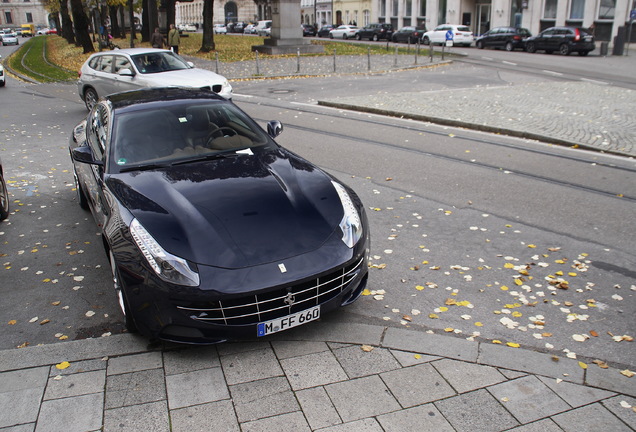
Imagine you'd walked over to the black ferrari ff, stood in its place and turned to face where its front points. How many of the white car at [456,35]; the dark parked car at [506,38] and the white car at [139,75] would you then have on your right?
0

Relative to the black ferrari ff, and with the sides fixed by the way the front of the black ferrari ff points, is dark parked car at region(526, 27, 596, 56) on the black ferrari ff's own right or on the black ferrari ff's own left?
on the black ferrari ff's own left

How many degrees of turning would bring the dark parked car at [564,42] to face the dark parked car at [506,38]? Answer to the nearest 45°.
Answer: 0° — it already faces it

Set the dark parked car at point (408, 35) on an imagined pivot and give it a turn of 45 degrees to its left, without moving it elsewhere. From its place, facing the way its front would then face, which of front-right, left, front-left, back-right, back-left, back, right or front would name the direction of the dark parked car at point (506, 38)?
back-left

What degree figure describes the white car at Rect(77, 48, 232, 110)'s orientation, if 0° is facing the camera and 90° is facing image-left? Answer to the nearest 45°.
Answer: approximately 315°

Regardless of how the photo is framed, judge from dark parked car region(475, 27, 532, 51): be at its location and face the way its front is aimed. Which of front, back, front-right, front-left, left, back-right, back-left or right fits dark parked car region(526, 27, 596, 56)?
back

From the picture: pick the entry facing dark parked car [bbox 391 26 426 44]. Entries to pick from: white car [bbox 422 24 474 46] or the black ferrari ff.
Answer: the white car

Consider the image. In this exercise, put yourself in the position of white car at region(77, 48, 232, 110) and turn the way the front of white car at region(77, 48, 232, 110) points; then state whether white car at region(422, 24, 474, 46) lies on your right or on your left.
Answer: on your left

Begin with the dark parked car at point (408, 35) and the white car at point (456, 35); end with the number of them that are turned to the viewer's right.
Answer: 0

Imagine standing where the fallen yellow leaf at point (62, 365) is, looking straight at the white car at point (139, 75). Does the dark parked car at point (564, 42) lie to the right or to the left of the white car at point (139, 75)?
right

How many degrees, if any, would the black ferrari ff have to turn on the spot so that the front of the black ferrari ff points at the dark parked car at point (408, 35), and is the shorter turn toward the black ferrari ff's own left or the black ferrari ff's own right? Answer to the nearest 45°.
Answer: approximately 135° to the black ferrari ff's own left

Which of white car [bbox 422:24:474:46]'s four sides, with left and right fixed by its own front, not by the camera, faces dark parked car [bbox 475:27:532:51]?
back

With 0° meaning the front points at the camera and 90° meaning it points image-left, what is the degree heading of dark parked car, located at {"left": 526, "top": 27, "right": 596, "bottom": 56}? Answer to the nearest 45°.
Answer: approximately 135°

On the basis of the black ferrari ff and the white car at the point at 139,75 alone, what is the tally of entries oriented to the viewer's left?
0

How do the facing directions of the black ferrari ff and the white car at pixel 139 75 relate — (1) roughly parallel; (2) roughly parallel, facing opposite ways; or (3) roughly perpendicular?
roughly parallel

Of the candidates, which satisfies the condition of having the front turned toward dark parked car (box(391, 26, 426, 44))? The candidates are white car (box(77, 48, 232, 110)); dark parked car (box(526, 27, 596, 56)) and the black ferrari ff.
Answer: dark parked car (box(526, 27, 596, 56))

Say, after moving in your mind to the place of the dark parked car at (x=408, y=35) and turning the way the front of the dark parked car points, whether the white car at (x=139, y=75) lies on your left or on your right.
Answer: on your left

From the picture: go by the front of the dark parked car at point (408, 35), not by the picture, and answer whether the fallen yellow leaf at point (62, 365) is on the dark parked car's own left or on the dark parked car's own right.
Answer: on the dark parked car's own left

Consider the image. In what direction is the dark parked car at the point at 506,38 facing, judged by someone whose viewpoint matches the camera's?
facing away from the viewer and to the left of the viewer

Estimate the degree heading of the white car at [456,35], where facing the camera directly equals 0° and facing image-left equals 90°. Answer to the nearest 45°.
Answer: approximately 135°
